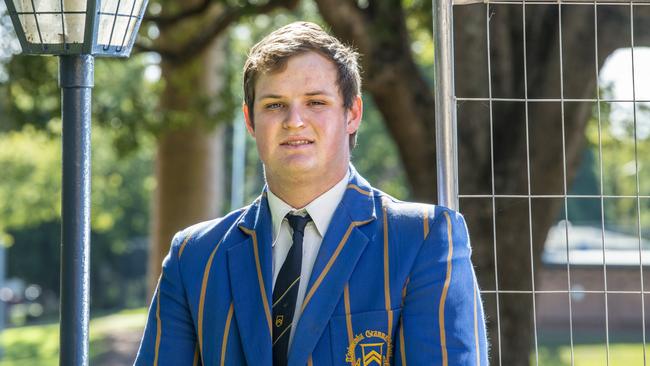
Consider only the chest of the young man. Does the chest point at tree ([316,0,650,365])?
no

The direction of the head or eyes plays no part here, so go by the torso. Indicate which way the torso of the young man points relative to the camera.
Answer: toward the camera

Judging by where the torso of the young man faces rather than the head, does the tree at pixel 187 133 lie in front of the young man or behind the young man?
behind

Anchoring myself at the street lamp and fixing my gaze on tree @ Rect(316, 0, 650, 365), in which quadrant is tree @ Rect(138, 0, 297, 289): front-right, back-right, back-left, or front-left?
front-left

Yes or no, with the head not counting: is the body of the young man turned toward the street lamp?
no

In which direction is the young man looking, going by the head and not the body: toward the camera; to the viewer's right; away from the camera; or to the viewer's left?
toward the camera

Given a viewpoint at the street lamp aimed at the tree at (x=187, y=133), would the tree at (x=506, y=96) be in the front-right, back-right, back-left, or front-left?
front-right
